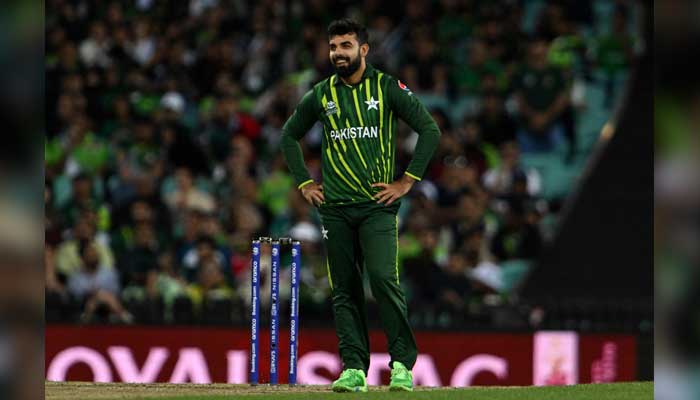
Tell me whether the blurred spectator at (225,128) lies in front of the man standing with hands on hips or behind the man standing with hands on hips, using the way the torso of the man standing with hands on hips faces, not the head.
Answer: behind

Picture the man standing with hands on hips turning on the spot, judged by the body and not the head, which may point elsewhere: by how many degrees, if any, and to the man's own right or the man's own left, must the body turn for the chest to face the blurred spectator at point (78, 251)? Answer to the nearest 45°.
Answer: approximately 135° to the man's own right

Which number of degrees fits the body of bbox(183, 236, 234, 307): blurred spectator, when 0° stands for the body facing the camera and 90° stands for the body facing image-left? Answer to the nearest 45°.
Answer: approximately 0°

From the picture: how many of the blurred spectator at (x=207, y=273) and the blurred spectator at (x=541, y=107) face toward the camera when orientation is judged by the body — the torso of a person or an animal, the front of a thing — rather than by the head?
2

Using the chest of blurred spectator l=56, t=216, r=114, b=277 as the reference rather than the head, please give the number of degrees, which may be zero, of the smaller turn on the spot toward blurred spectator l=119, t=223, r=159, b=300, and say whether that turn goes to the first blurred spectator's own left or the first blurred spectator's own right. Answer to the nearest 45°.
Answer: approximately 90° to the first blurred spectator's own left

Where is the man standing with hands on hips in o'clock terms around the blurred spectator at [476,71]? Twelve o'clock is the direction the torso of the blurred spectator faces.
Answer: The man standing with hands on hips is roughly at 12 o'clock from the blurred spectator.

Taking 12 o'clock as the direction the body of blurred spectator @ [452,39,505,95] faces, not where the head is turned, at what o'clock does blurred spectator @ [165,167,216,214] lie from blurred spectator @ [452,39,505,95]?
blurred spectator @ [165,167,216,214] is roughly at 2 o'clock from blurred spectator @ [452,39,505,95].

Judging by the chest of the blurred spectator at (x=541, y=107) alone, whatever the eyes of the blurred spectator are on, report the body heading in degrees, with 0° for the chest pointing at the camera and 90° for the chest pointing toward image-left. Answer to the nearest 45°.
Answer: approximately 0°
